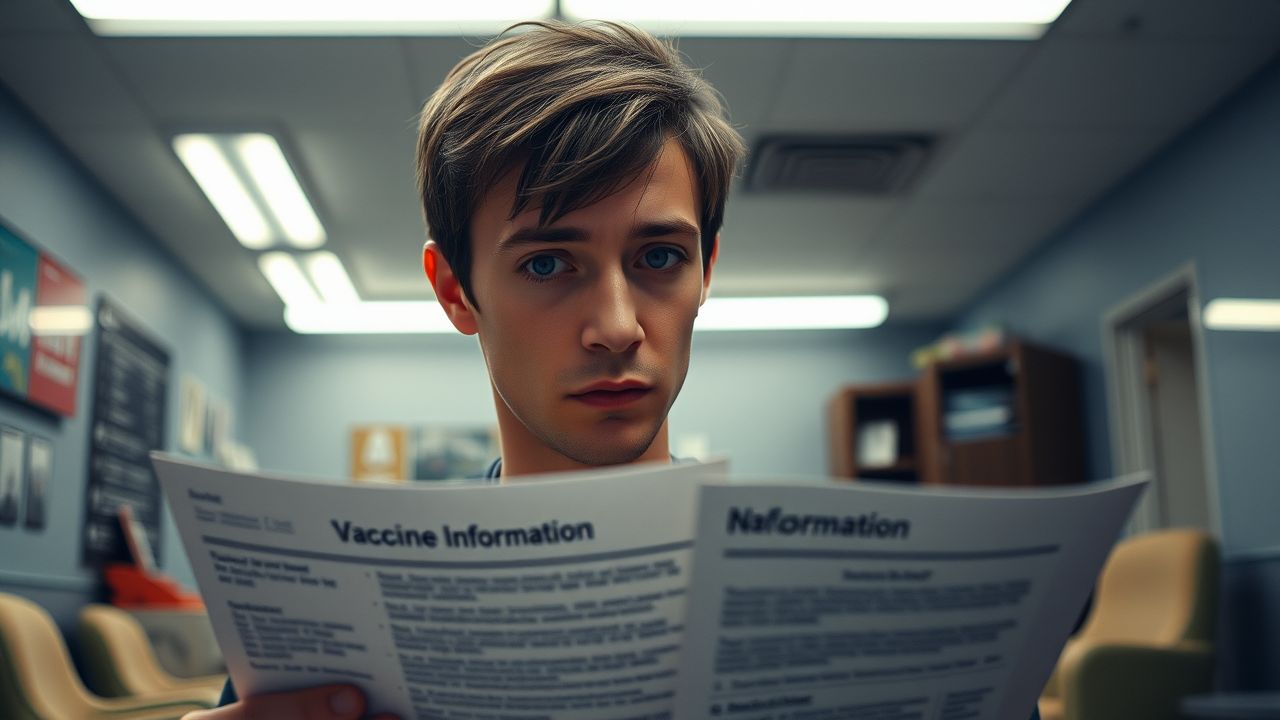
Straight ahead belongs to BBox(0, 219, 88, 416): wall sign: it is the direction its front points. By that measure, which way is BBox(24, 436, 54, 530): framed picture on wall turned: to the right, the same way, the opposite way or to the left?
the same way

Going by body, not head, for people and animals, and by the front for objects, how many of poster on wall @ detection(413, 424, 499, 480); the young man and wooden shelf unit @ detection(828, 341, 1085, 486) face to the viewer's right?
0

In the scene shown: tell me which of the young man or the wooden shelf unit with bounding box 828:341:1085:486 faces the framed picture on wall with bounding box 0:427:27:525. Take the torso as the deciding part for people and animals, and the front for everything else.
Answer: the wooden shelf unit

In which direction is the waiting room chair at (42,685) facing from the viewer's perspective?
to the viewer's right

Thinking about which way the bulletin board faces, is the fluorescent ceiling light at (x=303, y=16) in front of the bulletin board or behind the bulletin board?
in front

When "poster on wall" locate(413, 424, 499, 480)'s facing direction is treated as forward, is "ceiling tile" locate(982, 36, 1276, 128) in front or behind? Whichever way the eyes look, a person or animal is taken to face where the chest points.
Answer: in front

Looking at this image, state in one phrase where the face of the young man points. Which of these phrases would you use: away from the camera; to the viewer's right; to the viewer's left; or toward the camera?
toward the camera

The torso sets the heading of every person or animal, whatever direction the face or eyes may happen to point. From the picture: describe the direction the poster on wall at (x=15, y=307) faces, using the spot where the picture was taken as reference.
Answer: facing the viewer and to the right of the viewer

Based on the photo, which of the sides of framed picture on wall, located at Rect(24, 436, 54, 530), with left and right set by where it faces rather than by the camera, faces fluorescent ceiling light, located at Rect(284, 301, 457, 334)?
left

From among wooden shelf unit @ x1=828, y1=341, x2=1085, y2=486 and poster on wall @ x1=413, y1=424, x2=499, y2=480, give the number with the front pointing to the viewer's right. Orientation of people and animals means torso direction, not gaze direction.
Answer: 0

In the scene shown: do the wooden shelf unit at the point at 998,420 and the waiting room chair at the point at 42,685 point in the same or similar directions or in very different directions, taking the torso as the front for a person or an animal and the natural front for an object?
very different directions

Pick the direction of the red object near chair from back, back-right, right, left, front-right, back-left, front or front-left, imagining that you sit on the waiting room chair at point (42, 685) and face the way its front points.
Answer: left

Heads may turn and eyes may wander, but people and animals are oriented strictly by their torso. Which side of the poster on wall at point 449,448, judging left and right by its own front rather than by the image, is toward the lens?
front

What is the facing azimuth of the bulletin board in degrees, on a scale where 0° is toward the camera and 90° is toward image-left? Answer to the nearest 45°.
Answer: approximately 315°

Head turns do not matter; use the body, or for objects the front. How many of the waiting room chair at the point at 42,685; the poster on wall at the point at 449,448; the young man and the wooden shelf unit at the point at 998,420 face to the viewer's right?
1

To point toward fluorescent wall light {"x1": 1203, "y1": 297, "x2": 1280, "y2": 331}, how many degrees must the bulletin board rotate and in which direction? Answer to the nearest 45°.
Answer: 0° — it already faces it

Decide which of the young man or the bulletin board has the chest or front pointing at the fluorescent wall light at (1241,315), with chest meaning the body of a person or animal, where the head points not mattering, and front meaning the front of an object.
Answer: the bulletin board

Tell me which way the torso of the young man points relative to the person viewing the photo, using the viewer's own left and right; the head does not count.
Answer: facing the viewer

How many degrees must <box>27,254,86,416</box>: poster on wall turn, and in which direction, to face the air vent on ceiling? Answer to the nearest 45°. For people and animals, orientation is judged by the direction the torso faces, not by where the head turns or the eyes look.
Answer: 0° — it already faces it
